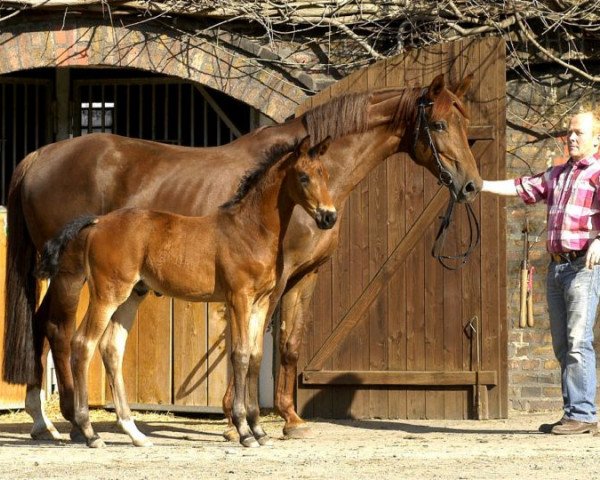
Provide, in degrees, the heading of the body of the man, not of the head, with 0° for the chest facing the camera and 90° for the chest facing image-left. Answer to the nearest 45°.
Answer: approximately 45°

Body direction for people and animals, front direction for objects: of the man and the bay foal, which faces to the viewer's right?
the bay foal

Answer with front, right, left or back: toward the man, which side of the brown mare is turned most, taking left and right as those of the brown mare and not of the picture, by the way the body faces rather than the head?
front

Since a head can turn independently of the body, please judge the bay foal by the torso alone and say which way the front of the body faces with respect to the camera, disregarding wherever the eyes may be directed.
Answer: to the viewer's right

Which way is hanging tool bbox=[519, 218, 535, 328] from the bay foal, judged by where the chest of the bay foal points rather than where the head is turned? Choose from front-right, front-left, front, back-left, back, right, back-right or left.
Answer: front-left

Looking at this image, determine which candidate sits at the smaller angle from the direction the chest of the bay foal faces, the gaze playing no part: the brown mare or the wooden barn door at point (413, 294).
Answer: the wooden barn door

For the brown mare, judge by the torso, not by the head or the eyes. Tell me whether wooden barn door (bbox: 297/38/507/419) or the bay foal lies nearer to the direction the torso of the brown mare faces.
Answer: the wooden barn door

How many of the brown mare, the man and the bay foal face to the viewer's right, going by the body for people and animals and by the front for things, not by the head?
2

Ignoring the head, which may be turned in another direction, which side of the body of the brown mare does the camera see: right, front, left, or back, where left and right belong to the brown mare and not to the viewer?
right

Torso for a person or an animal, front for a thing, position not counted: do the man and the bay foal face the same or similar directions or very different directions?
very different directions

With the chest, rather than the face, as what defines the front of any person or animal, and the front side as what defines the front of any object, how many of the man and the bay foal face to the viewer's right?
1

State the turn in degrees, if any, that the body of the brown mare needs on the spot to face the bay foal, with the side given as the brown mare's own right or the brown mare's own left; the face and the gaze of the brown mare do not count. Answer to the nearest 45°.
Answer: approximately 90° to the brown mare's own right
